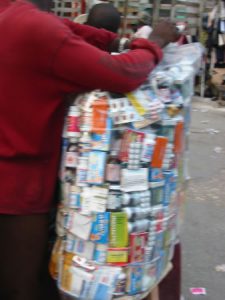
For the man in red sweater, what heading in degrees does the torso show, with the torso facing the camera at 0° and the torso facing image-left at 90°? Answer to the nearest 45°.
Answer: approximately 225°

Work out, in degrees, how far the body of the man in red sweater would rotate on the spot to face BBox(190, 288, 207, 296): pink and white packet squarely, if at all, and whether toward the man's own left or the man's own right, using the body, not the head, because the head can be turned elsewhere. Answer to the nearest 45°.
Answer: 0° — they already face it
